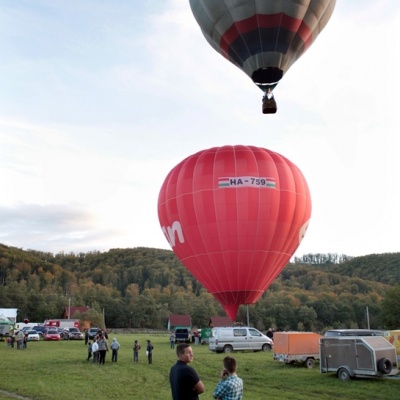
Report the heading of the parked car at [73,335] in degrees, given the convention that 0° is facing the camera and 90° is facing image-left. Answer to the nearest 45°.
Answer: approximately 315°

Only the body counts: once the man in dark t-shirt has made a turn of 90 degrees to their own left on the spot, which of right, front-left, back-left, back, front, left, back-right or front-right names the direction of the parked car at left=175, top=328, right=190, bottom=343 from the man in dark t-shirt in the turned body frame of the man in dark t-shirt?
front-right

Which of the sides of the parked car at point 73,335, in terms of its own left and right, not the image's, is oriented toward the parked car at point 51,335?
right
